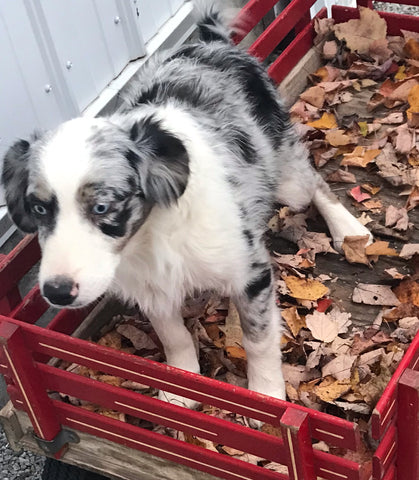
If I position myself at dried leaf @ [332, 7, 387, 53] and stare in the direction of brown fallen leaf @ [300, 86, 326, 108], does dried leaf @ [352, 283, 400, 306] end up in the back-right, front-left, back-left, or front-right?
front-left

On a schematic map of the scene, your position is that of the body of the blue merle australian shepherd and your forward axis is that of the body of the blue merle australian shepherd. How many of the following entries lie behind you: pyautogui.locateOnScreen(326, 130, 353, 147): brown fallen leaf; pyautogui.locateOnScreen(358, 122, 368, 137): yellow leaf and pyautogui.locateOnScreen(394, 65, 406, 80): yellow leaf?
3

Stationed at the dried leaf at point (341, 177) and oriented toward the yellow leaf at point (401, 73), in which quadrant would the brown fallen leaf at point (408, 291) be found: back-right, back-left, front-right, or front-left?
back-right

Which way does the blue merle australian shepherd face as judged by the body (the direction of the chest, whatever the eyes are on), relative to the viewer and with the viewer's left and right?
facing the viewer and to the left of the viewer

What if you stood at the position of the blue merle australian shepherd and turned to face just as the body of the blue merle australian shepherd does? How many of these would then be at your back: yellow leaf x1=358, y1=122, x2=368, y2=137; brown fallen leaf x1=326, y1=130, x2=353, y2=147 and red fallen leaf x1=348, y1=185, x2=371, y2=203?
3

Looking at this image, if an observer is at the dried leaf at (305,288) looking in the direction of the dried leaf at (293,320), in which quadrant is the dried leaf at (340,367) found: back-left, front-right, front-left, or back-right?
front-left

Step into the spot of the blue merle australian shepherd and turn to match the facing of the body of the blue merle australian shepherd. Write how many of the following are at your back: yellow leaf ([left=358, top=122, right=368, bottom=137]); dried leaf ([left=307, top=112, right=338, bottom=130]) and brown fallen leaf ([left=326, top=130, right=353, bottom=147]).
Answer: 3

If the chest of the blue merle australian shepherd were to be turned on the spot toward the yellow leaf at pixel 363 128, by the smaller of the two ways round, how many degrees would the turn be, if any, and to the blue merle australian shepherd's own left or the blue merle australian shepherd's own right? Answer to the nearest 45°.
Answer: approximately 180°
